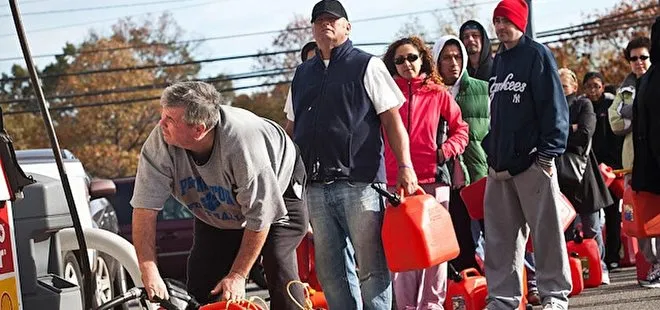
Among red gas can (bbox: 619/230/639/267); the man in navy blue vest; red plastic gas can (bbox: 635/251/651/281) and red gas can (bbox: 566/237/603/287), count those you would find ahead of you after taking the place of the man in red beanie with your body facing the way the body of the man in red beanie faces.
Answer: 1

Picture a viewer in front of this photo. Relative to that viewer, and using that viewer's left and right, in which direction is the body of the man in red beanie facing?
facing the viewer and to the left of the viewer

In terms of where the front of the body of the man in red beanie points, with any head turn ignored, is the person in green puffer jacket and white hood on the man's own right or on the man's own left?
on the man's own right

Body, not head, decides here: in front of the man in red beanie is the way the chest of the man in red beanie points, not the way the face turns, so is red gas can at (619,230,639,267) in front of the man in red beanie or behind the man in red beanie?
behind
